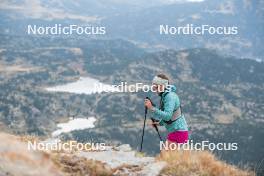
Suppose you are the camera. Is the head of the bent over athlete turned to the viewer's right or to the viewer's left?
to the viewer's left

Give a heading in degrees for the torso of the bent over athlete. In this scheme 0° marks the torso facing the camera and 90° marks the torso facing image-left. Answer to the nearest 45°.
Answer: approximately 90°
